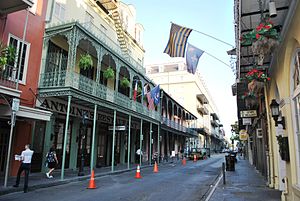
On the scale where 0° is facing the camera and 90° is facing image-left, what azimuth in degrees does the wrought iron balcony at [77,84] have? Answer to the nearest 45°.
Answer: approximately 315°

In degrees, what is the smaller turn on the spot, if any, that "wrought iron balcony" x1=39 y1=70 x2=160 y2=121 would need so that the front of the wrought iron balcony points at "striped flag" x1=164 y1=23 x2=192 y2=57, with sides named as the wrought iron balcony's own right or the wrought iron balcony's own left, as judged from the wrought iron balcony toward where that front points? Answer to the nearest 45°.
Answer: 0° — it already faces it

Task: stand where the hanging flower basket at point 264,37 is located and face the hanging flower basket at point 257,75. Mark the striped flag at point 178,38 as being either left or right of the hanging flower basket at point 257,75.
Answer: left

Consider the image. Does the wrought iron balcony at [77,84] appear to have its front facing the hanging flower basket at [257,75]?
yes

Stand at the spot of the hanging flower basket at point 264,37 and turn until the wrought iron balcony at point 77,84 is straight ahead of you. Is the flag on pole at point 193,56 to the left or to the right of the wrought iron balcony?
right

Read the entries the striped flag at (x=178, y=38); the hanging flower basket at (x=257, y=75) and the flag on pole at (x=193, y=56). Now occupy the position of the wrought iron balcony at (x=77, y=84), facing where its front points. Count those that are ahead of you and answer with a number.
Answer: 3
